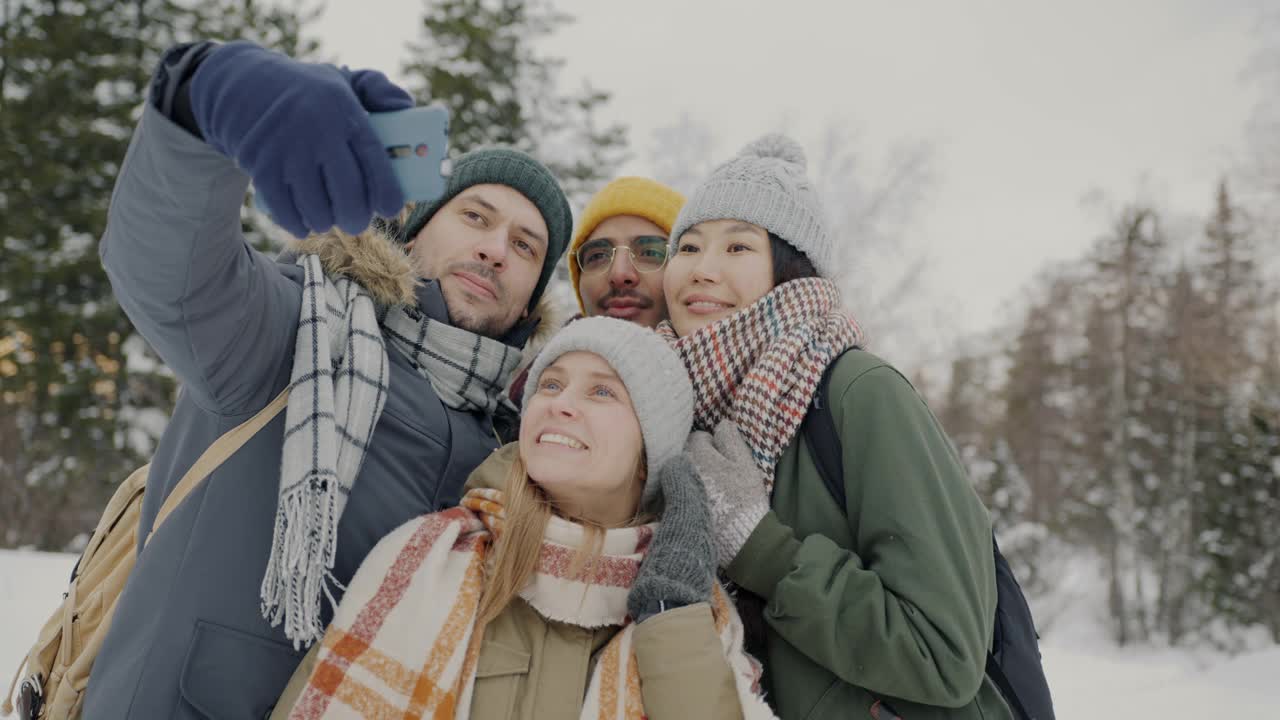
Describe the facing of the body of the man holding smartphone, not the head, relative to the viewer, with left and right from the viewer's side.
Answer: facing the viewer and to the right of the viewer

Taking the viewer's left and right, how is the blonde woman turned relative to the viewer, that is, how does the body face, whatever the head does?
facing the viewer

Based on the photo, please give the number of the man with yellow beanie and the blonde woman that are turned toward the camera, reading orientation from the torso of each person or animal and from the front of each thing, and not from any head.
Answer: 2

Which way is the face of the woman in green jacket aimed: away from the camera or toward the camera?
toward the camera

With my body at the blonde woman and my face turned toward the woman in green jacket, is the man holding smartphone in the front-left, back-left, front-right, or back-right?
back-left

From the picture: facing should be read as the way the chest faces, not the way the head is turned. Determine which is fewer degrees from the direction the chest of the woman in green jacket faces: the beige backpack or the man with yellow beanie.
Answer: the beige backpack

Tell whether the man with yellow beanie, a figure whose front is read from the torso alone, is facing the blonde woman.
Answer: yes

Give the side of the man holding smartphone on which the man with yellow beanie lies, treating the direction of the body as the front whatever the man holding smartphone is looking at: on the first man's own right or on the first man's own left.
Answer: on the first man's own left

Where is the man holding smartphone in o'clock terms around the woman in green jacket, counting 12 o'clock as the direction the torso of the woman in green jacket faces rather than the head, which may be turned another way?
The man holding smartphone is roughly at 1 o'clock from the woman in green jacket.

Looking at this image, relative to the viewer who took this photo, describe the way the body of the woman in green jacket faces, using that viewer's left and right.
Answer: facing the viewer and to the left of the viewer

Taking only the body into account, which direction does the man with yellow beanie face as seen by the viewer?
toward the camera

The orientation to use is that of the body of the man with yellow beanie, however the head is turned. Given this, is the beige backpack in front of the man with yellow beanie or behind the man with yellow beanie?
in front

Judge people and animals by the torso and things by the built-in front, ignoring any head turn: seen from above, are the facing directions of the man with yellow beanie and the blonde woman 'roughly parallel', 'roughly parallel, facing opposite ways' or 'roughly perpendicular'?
roughly parallel

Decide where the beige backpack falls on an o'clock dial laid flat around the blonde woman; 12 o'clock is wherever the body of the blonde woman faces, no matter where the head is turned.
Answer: The beige backpack is roughly at 3 o'clock from the blonde woman.
